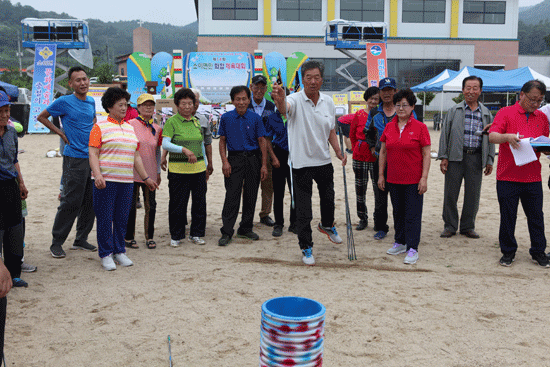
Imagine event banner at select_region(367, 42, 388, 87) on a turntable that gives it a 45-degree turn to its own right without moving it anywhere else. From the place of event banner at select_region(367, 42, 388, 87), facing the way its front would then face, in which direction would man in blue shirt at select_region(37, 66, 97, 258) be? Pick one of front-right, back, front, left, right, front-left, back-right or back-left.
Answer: front-left

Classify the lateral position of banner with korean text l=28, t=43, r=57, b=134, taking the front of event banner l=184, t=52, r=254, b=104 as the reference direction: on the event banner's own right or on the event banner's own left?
on the event banner's own right

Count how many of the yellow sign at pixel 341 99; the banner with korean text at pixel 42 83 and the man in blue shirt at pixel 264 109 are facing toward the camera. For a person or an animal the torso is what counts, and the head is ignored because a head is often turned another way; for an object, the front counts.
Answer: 3

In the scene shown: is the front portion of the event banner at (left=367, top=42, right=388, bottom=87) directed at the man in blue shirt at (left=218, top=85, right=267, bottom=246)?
yes

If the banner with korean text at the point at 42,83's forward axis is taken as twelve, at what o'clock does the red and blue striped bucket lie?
The red and blue striped bucket is roughly at 12 o'clock from the banner with korean text.

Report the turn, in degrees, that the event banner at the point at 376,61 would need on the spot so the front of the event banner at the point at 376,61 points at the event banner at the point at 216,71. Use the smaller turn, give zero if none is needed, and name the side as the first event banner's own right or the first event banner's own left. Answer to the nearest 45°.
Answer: approximately 45° to the first event banner's own right

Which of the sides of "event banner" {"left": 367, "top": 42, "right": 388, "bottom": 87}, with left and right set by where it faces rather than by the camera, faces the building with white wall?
back

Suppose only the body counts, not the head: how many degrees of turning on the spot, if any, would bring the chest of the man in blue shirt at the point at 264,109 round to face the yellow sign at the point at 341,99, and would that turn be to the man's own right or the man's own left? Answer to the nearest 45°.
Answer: approximately 180°

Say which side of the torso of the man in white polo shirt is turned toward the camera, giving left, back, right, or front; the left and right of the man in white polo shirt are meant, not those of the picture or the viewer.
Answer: front

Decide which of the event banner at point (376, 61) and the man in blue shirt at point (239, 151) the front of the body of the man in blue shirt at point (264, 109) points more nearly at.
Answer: the man in blue shirt

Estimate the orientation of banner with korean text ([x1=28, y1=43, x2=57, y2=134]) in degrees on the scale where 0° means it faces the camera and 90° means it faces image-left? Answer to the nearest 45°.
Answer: approximately 0°

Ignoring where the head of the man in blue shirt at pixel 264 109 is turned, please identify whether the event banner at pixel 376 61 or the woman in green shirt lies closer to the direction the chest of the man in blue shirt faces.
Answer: the woman in green shirt

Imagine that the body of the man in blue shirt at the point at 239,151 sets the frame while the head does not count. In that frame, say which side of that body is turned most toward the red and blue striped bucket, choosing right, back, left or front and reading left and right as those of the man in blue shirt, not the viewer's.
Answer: front

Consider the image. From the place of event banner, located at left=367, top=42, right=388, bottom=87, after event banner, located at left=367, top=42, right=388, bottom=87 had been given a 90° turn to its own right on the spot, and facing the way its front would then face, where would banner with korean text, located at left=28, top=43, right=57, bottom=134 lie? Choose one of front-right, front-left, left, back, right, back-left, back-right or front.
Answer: front

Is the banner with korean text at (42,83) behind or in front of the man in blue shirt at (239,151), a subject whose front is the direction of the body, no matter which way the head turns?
behind

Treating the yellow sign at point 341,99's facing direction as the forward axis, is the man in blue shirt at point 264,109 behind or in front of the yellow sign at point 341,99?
in front
